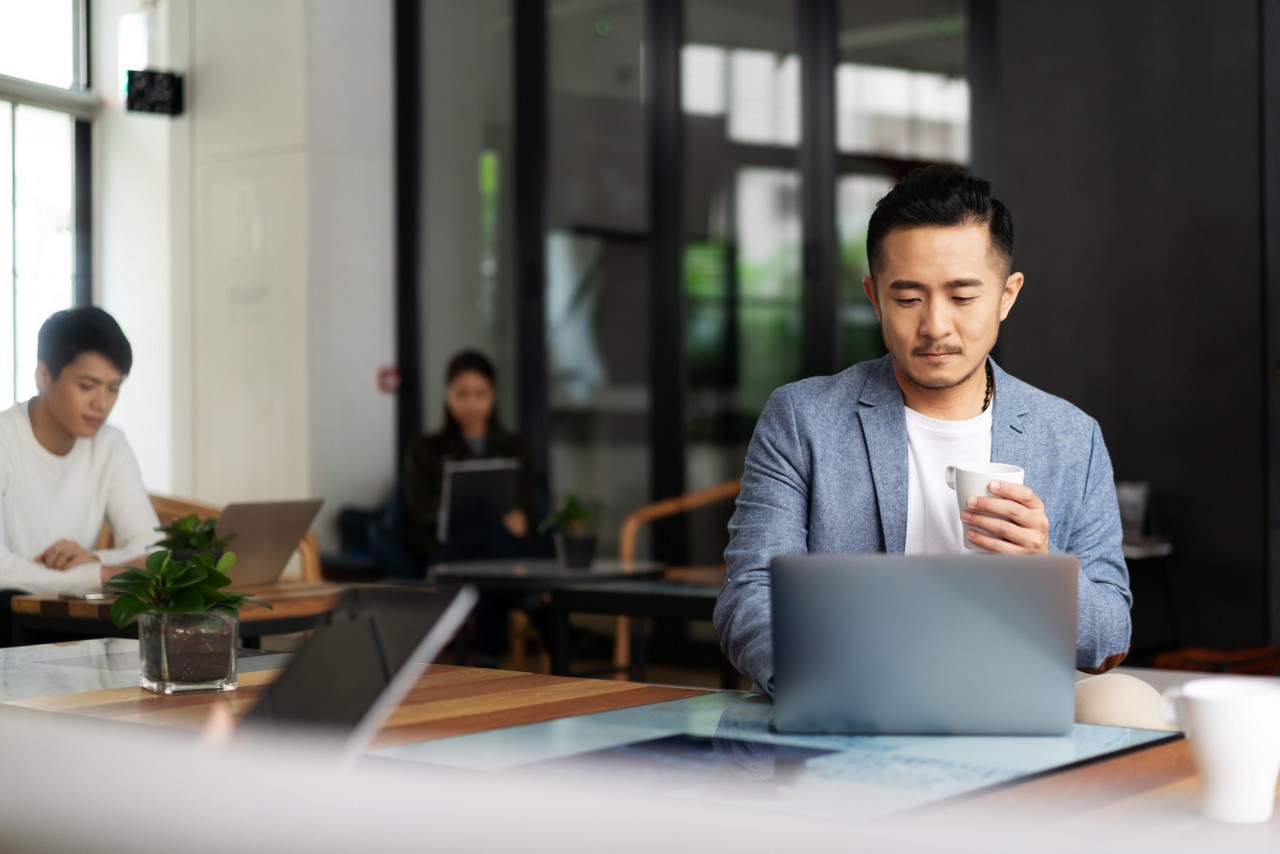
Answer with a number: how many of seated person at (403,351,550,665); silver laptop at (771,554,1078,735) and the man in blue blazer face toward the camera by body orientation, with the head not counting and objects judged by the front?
2

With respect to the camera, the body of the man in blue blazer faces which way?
toward the camera

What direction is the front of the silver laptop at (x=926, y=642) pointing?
away from the camera

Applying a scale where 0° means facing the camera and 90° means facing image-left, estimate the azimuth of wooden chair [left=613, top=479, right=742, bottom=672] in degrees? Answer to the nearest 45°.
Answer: approximately 45°

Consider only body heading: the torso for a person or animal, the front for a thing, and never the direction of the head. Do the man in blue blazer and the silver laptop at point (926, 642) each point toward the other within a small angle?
yes

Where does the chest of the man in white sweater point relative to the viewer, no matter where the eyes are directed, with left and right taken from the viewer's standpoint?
facing the viewer and to the right of the viewer

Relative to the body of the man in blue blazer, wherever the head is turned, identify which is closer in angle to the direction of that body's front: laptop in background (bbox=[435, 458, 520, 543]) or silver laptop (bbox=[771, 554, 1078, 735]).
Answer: the silver laptop

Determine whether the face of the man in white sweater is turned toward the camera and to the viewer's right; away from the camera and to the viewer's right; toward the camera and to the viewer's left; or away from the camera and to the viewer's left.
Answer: toward the camera and to the viewer's right

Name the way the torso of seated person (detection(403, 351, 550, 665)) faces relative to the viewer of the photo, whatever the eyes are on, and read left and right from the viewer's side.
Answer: facing the viewer

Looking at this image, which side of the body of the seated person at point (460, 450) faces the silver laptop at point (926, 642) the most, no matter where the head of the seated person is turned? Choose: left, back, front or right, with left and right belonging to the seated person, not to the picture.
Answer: front
